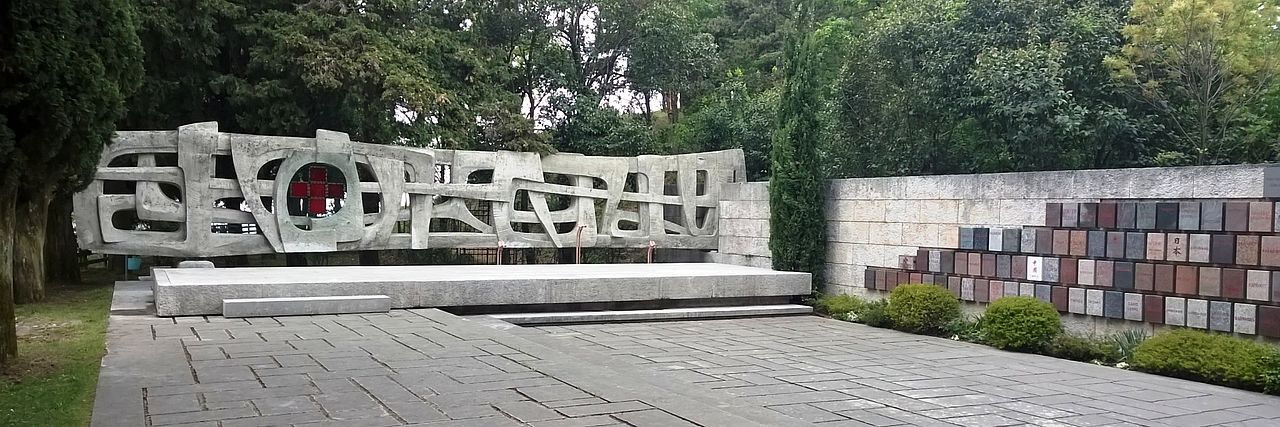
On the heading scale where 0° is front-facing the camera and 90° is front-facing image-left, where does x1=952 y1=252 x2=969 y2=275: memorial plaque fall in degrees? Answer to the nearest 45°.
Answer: approximately 45°

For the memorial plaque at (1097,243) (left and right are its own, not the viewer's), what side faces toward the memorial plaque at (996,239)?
right

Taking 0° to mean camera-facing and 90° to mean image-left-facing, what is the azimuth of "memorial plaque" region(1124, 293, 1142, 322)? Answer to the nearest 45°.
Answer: approximately 45°

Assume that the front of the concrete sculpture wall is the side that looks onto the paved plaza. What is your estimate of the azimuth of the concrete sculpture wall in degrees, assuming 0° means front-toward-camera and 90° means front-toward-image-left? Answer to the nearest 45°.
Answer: approximately 0°

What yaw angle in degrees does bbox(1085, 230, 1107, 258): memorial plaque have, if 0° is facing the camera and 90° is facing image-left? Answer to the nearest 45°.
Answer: approximately 45°
